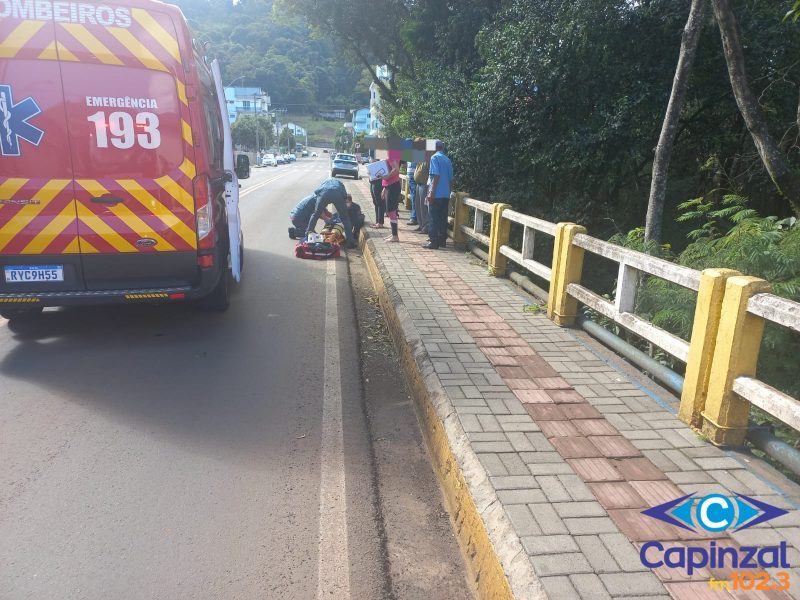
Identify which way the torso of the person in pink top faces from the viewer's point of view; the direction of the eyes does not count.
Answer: to the viewer's left

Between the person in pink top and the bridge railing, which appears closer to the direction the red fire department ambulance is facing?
the person in pink top

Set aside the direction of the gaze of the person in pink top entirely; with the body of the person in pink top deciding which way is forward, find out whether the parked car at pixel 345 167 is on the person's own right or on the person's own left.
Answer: on the person's own right

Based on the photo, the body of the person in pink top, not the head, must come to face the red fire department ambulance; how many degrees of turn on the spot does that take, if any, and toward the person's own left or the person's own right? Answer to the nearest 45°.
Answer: approximately 90° to the person's own left

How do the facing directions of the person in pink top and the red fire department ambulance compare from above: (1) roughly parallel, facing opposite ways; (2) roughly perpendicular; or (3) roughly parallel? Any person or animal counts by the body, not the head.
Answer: roughly perpendicular

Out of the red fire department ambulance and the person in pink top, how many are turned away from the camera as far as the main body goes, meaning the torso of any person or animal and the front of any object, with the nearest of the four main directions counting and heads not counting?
1

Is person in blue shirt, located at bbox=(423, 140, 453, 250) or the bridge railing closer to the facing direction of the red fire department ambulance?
the person in blue shirt

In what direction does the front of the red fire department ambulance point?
away from the camera

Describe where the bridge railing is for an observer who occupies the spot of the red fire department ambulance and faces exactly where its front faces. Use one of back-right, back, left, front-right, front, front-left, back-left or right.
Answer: back-right

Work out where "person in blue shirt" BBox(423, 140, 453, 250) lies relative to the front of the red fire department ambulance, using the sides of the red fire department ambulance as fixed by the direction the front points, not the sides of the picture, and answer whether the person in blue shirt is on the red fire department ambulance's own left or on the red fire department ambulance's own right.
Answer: on the red fire department ambulance's own right
